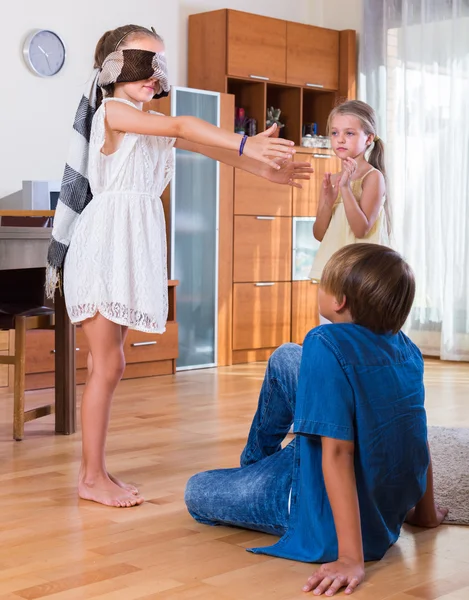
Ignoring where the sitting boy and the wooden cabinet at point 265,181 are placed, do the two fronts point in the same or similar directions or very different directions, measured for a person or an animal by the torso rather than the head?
very different directions

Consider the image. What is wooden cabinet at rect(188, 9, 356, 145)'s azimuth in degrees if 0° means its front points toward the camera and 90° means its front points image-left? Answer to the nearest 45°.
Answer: approximately 315°

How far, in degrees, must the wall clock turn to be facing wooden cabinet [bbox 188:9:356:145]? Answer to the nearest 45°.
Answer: approximately 90° to its left

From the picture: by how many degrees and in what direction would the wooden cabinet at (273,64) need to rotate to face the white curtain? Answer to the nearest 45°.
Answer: approximately 45° to its left

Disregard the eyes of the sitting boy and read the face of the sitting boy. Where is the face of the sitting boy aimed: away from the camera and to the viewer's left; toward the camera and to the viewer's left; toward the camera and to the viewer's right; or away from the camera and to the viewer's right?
away from the camera and to the viewer's left

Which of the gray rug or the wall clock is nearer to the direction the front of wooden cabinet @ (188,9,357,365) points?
the gray rug

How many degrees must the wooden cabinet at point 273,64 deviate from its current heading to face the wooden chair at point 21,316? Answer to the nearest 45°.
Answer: approximately 45° to its right

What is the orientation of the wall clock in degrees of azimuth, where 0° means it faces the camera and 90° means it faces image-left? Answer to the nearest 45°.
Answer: approximately 315°

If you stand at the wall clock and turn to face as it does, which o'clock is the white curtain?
The white curtain is roughly at 10 o'clock from the wall clock.

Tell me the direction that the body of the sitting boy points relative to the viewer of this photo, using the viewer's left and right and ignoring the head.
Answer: facing away from the viewer and to the left of the viewer
